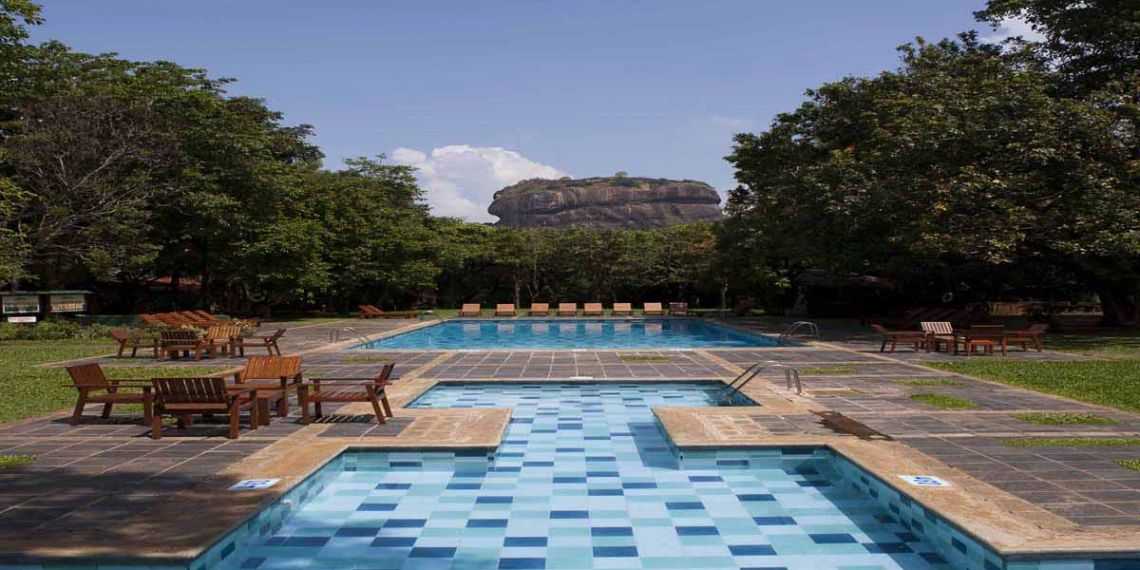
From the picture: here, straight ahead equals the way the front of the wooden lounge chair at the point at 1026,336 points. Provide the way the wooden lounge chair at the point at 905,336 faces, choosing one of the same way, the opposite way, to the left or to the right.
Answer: the opposite way

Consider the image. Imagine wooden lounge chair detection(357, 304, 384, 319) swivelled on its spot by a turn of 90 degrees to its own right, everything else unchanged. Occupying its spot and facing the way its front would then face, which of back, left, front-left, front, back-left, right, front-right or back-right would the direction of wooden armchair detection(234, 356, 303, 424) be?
front

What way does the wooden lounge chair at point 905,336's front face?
to the viewer's right

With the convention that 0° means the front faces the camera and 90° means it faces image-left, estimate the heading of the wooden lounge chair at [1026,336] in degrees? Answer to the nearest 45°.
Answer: approximately 90°

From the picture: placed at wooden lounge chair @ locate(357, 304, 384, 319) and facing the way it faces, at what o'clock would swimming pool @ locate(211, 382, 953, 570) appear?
The swimming pool is roughly at 3 o'clock from the wooden lounge chair.

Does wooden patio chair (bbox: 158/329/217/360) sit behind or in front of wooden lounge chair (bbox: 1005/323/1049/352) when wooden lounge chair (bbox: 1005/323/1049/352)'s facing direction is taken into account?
in front

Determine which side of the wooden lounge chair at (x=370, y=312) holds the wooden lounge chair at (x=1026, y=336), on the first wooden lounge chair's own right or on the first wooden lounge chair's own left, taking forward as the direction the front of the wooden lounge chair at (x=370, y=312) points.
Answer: on the first wooden lounge chair's own right

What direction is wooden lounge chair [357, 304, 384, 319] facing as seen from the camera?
to the viewer's right

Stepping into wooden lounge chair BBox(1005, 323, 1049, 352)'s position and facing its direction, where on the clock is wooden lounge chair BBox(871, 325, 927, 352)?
wooden lounge chair BBox(871, 325, 927, 352) is roughly at 11 o'clock from wooden lounge chair BBox(1005, 323, 1049, 352).

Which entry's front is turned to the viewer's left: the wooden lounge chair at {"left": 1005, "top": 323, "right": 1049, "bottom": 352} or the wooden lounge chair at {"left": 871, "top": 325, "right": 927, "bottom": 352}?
the wooden lounge chair at {"left": 1005, "top": 323, "right": 1049, "bottom": 352}

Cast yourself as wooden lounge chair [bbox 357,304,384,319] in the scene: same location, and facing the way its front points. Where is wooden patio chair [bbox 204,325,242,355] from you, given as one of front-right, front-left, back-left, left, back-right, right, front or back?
right
